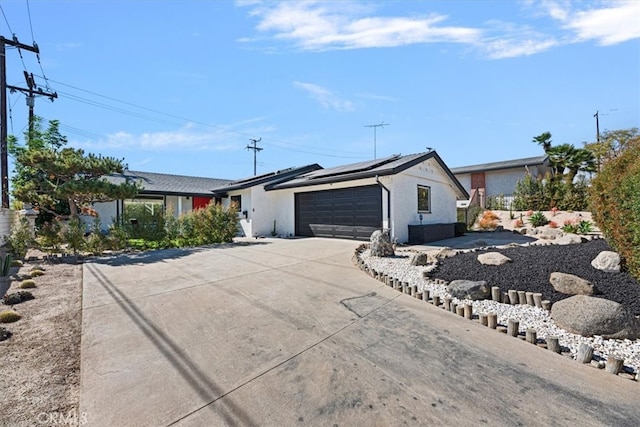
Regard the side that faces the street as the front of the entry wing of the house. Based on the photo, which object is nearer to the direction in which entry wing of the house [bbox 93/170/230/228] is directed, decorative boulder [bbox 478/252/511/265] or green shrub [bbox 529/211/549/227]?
the decorative boulder

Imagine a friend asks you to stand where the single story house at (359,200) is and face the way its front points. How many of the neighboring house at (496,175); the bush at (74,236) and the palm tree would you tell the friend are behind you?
2

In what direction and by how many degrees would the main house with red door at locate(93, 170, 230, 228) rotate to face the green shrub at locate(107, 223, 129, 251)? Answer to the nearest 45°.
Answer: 0° — it already faces it

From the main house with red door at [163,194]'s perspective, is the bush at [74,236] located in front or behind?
in front

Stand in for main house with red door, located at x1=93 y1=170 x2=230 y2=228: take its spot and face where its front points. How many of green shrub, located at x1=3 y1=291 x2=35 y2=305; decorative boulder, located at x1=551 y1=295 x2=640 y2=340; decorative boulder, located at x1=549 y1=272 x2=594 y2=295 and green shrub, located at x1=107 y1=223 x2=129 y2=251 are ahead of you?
4

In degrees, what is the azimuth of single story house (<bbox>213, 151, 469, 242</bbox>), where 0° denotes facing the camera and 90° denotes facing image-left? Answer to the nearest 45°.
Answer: approximately 45°

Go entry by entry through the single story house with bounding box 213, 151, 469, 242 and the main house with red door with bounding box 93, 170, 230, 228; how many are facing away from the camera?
0

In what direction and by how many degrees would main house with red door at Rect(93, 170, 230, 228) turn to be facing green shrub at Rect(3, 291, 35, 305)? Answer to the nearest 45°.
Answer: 0° — it already faces it

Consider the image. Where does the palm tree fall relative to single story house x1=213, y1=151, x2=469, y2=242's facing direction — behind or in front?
behind

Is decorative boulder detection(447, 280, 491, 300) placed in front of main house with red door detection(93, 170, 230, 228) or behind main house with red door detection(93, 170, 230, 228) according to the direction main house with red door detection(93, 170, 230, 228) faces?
in front

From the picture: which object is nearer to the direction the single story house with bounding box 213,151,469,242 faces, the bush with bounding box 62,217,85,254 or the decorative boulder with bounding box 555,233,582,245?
the bush

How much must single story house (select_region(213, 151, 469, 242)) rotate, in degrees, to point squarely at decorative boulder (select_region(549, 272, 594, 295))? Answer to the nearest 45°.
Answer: approximately 45° to its left

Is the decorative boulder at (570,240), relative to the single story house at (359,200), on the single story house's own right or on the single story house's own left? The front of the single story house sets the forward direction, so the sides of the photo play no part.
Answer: on the single story house's own left

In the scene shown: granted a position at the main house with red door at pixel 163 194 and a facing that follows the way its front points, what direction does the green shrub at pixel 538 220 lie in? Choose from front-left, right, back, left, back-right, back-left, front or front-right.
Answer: front-left
